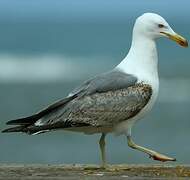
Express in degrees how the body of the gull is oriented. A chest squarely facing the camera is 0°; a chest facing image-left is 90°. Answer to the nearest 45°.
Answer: approximately 270°
